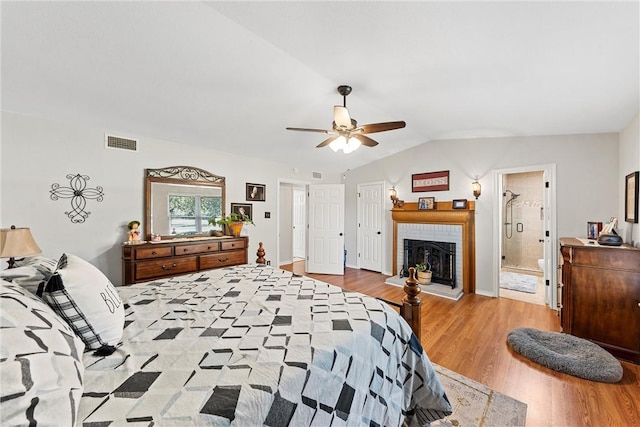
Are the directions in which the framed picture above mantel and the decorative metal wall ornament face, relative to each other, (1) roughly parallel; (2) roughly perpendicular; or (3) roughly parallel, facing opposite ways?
roughly perpendicular

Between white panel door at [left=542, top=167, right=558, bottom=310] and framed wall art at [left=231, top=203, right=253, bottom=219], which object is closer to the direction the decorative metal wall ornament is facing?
the white panel door

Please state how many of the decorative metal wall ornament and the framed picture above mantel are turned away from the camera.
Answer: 0

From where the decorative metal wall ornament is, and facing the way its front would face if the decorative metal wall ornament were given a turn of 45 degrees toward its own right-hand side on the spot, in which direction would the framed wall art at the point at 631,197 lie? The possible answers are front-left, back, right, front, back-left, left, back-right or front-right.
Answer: left

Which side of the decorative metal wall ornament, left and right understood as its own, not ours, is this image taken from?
front

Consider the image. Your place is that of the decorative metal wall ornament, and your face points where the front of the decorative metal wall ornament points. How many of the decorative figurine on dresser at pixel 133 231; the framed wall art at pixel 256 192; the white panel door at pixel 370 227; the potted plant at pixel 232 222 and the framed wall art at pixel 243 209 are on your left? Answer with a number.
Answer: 5

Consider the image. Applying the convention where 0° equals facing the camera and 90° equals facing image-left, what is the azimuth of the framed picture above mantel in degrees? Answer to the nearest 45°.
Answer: approximately 45°

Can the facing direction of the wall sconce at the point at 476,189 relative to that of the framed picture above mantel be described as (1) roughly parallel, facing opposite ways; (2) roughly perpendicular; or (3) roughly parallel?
roughly parallel

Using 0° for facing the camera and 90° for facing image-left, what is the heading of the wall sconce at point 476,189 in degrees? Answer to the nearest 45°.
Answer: approximately 45°

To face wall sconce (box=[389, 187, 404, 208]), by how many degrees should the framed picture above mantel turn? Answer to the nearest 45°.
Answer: approximately 45° to its right
